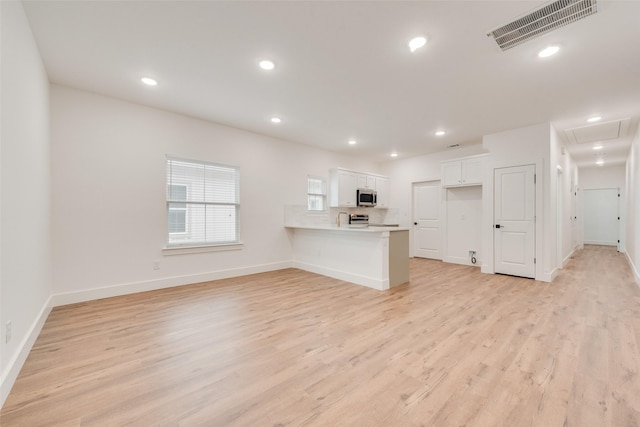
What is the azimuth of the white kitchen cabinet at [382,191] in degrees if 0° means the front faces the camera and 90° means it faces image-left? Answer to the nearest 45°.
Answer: approximately 315°

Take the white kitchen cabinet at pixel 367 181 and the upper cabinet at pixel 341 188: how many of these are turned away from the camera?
0

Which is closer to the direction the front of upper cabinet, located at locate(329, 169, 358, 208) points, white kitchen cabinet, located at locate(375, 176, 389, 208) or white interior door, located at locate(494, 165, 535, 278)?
the white interior door

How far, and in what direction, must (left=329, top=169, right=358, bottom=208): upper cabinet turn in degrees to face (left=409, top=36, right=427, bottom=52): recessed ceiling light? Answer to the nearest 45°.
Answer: approximately 45° to its right

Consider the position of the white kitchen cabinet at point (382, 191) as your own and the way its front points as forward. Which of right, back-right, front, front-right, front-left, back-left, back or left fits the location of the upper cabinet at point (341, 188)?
right

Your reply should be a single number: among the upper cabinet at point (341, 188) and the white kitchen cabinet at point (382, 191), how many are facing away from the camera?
0

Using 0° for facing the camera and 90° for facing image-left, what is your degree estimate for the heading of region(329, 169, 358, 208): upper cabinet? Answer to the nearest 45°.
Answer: approximately 315°

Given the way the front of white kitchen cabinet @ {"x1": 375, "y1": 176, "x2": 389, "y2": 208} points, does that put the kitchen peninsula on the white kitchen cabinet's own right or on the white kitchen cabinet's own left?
on the white kitchen cabinet's own right

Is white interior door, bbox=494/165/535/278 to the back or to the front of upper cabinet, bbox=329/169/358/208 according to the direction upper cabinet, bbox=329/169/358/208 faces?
to the front

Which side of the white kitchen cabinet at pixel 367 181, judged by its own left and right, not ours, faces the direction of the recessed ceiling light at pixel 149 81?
right

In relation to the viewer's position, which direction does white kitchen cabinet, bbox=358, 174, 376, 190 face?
facing the viewer and to the right of the viewer

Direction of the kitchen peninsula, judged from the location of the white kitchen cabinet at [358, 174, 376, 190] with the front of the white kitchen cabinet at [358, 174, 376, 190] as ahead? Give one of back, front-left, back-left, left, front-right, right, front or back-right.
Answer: front-right

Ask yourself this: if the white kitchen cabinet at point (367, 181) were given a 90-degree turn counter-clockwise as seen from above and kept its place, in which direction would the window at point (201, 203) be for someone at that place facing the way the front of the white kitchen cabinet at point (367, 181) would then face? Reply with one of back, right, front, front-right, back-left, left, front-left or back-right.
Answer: back

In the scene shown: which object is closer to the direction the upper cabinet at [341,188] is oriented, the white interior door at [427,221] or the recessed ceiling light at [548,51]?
the recessed ceiling light

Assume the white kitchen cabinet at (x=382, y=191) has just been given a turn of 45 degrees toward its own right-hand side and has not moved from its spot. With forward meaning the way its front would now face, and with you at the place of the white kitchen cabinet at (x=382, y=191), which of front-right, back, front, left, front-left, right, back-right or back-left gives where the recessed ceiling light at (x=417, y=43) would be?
front
